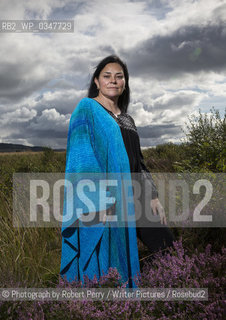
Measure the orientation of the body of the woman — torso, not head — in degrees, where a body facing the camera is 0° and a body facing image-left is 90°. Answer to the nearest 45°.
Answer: approximately 315°
